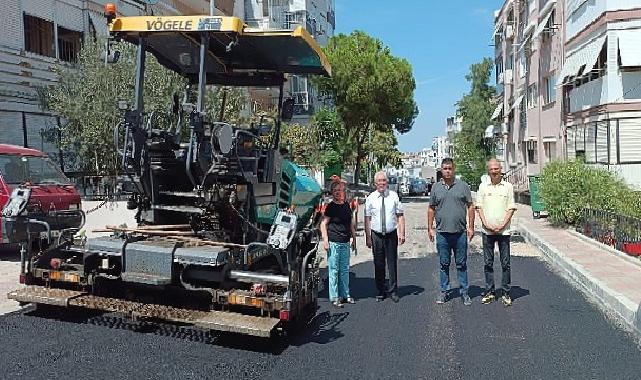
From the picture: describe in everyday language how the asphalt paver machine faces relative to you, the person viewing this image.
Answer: facing away from the viewer and to the right of the viewer

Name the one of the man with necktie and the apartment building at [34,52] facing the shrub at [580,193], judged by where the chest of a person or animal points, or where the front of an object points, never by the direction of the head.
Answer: the apartment building

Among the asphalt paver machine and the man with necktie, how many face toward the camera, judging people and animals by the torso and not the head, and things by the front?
1

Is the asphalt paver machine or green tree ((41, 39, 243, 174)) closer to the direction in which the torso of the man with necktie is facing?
the asphalt paver machine

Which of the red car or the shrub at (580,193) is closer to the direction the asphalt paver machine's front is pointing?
the shrub

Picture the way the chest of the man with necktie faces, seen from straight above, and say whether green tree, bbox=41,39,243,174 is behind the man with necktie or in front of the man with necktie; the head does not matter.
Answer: behind

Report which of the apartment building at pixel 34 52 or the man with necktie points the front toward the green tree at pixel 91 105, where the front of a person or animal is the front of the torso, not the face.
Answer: the apartment building

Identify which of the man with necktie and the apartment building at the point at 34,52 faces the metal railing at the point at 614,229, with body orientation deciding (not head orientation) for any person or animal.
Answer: the apartment building

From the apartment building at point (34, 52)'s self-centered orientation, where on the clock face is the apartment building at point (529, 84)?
the apartment building at point (529, 84) is roughly at 10 o'clock from the apartment building at point (34, 52).

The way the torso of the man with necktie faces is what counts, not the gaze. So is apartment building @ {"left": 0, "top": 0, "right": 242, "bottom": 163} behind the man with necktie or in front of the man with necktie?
behind

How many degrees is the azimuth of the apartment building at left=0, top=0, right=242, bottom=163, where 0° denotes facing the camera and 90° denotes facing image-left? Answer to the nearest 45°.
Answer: approximately 315°

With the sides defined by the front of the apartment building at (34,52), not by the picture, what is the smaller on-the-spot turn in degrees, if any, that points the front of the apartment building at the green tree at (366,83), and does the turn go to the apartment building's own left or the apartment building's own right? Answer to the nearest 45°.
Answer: approximately 90° to the apartment building's own left
